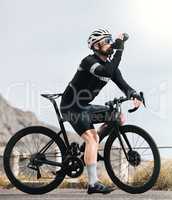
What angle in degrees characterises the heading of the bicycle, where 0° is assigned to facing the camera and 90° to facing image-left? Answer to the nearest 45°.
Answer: approximately 270°

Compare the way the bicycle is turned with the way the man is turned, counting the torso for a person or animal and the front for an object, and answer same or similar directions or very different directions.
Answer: same or similar directions

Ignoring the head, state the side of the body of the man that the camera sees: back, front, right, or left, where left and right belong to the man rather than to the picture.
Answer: right
